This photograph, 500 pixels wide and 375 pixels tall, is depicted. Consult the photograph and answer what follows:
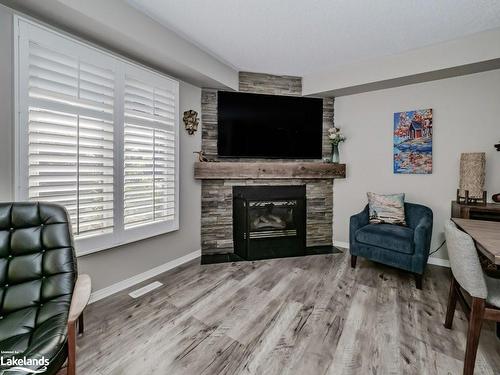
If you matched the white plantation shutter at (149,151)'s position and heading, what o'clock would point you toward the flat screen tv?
The flat screen tv is roughly at 10 o'clock from the white plantation shutter.

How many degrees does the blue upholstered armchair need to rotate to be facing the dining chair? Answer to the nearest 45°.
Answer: approximately 45° to its left

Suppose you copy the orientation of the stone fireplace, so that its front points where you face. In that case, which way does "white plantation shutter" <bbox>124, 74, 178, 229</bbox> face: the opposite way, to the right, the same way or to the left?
to the left

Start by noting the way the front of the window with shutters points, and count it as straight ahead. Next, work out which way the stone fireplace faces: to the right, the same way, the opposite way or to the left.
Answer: to the right

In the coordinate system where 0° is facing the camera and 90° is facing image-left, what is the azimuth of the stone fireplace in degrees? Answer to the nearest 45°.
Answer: approximately 0°

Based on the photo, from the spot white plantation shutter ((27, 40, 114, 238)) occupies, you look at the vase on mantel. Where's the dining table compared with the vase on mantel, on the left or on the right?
right

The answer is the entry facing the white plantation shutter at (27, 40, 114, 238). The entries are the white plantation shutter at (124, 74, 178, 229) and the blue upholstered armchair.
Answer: the blue upholstered armchair

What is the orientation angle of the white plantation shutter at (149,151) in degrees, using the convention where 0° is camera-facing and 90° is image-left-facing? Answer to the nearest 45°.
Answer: approximately 315°

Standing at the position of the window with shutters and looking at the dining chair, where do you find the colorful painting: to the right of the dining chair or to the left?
left
